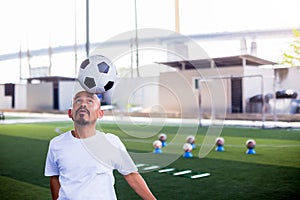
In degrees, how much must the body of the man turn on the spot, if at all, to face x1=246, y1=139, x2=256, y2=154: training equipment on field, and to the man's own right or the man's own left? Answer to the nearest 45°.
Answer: approximately 135° to the man's own left

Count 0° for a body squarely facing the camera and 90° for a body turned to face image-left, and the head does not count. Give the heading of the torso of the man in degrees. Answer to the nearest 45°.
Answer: approximately 0°

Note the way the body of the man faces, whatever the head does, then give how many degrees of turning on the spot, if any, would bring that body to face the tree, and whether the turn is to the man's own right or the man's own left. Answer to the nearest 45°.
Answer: approximately 135° to the man's own left

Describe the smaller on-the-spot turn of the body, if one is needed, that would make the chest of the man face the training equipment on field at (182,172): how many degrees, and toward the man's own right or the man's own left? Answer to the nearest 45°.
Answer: approximately 180°

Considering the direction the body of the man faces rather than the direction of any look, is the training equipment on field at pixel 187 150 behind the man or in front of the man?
behind

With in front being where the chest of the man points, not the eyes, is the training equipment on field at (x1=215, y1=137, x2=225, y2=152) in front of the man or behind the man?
behind

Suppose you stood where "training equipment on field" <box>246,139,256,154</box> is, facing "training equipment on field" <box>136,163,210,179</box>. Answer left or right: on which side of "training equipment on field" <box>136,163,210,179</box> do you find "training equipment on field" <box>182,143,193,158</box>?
right
